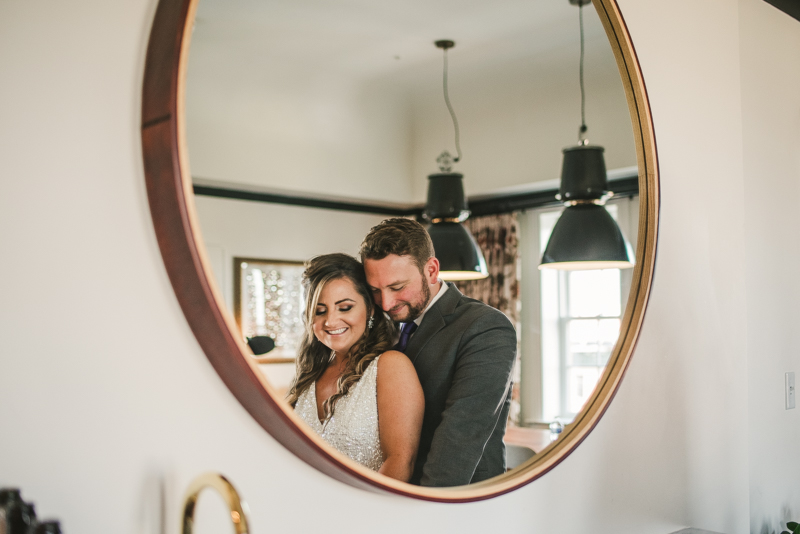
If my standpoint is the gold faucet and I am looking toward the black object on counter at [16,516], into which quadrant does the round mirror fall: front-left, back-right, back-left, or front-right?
back-right

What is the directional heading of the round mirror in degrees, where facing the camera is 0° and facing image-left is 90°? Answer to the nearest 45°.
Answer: approximately 315°
